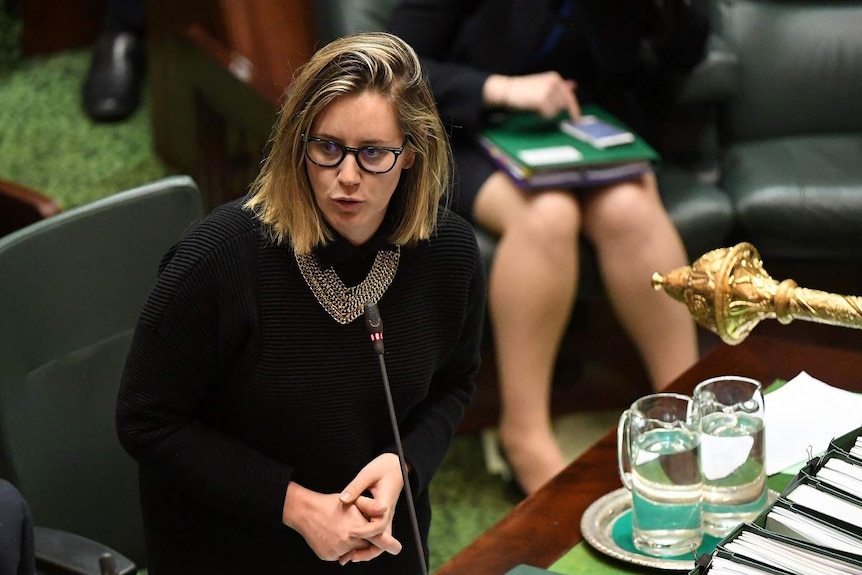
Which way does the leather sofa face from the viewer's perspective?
toward the camera

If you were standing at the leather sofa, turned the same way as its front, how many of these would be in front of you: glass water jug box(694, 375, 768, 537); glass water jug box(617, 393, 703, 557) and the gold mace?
3

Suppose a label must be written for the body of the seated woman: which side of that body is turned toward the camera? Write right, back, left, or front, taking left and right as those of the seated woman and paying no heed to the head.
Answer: front

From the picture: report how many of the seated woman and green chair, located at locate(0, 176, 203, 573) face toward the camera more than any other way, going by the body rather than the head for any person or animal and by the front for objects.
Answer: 2

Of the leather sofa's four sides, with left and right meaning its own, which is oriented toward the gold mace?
front
